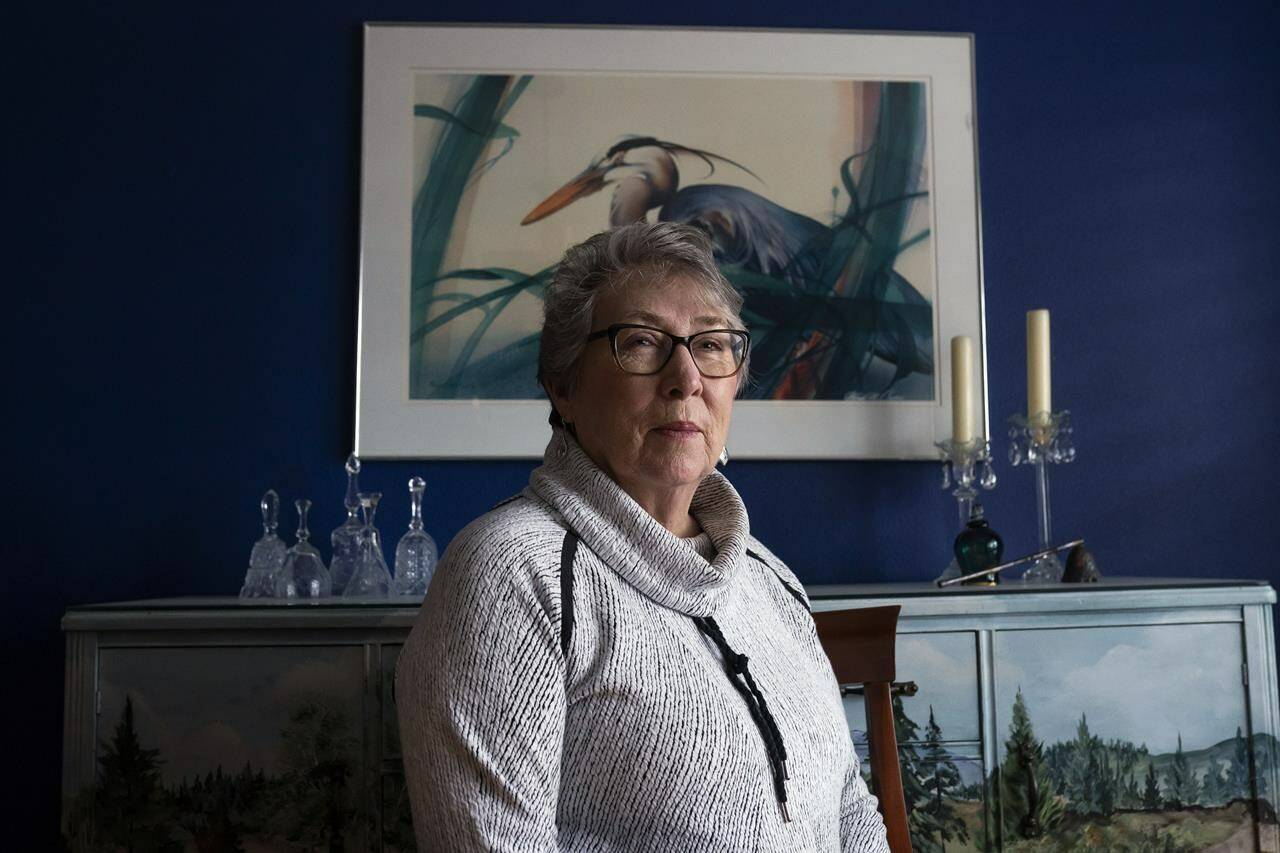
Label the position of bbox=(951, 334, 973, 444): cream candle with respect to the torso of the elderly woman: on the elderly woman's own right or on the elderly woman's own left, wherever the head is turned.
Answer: on the elderly woman's own left

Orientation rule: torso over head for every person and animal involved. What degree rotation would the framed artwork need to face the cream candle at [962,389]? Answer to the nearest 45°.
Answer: approximately 90° to its left

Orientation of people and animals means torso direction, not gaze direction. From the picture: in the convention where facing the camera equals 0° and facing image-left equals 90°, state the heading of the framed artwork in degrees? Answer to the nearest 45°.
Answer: approximately 0°

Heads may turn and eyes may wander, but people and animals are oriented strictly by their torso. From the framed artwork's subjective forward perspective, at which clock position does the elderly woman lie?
The elderly woman is roughly at 12 o'clock from the framed artwork.

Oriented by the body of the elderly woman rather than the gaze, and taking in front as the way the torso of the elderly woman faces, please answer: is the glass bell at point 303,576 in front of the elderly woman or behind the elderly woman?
behind

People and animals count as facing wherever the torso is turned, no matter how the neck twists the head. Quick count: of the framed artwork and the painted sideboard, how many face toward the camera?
2
